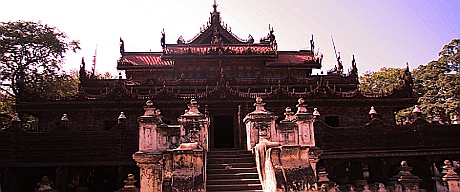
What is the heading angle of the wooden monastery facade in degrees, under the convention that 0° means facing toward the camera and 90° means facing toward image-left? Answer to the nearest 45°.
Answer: approximately 0°

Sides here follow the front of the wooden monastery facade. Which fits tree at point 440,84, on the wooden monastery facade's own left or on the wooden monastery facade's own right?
on the wooden monastery facade's own left

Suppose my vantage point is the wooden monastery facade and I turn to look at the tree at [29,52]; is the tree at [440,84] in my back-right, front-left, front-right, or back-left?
back-right

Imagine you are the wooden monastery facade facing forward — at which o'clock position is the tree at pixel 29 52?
The tree is roughly at 4 o'clock from the wooden monastery facade.

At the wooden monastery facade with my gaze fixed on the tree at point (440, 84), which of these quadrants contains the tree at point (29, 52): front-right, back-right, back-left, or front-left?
back-left
